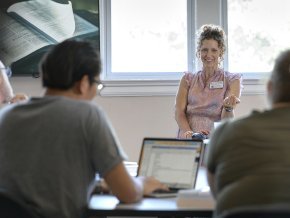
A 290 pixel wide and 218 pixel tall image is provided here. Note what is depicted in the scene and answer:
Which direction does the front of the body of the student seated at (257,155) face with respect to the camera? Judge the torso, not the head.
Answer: away from the camera

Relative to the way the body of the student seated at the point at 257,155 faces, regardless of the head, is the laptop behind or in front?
in front

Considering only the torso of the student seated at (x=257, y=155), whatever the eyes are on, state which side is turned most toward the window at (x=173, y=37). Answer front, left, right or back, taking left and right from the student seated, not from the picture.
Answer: front

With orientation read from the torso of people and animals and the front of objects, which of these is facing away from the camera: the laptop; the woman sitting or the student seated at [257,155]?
the student seated

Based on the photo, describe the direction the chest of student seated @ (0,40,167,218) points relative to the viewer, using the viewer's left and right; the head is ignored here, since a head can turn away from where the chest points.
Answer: facing away from the viewer and to the right of the viewer

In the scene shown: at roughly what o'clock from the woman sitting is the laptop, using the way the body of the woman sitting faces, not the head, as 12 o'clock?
The laptop is roughly at 12 o'clock from the woman sitting.

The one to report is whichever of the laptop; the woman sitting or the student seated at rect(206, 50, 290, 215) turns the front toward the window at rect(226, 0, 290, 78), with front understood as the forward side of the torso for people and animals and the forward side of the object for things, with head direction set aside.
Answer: the student seated

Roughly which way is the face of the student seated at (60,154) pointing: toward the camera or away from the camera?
away from the camera

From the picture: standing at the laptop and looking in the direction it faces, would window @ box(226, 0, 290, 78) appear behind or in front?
behind

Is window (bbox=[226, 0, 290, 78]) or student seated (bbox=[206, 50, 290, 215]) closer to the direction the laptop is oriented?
the student seated
